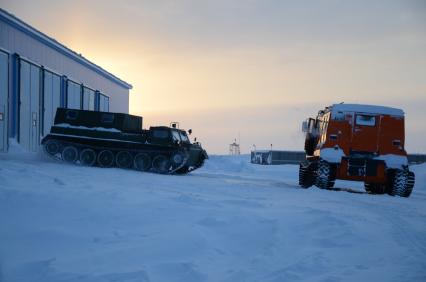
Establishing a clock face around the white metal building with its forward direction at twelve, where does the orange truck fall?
The orange truck is roughly at 12 o'clock from the white metal building.

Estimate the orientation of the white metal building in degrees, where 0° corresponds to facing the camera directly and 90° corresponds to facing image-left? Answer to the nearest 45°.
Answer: approximately 315°

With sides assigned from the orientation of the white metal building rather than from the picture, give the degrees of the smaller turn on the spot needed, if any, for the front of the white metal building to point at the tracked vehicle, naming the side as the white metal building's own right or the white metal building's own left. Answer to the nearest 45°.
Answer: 0° — it already faces it
